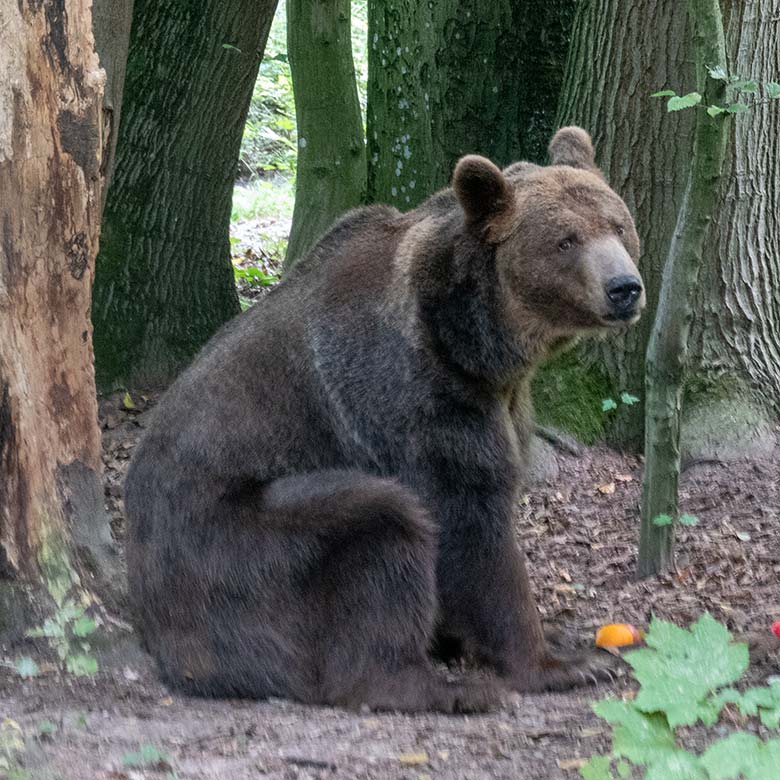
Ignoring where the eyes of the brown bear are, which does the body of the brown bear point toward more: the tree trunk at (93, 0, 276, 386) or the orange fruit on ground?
the orange fruit on ground

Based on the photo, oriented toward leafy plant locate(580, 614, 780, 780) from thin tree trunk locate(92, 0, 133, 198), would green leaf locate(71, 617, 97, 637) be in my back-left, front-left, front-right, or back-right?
front-right

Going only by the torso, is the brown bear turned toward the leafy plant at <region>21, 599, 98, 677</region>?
no

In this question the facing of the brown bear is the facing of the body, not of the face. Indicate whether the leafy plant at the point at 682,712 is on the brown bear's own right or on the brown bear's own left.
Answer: on the brown bear's own right

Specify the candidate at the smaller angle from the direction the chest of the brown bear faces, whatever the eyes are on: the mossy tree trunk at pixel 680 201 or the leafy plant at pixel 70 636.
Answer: the mossy tree trunk

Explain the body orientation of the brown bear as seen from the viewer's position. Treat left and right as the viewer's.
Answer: facing to the right of the viewer

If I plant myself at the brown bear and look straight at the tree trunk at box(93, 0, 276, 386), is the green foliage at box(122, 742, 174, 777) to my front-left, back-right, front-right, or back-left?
back-left

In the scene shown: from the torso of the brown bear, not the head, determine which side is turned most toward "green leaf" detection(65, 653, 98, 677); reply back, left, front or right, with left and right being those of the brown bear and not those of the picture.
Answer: back

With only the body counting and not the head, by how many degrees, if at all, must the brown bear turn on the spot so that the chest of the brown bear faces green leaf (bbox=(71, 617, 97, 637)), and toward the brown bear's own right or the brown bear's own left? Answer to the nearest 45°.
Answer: approximately 180°

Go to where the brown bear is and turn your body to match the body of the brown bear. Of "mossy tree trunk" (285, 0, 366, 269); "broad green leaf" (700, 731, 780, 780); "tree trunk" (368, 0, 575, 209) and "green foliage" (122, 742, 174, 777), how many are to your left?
2

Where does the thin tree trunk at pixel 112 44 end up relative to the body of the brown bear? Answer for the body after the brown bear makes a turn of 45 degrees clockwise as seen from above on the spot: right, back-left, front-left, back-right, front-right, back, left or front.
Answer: back

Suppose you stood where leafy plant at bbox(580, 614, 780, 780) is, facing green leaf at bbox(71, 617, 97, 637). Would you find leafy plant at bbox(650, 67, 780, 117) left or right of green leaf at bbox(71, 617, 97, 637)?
right

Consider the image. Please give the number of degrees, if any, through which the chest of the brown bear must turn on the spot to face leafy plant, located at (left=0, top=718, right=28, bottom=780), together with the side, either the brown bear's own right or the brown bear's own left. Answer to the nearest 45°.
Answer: approximately 135° to the brown bear's own right

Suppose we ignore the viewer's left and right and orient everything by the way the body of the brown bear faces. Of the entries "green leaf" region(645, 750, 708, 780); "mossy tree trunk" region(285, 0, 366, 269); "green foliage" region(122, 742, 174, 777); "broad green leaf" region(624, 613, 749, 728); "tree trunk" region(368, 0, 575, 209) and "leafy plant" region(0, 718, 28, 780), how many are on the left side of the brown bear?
2
